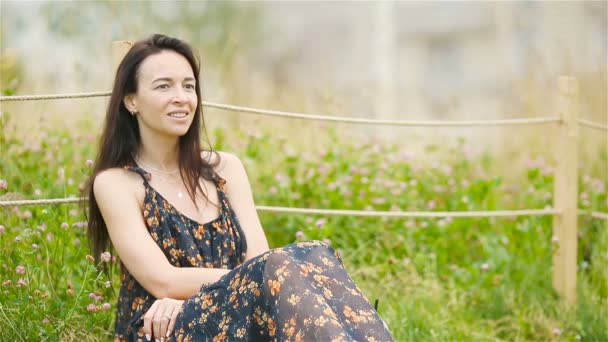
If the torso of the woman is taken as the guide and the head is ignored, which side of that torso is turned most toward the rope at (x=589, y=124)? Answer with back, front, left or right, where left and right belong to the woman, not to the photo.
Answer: left

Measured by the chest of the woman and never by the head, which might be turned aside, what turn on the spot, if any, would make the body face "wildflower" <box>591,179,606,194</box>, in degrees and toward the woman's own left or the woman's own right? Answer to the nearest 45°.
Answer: approximately 90° to the woman's own left

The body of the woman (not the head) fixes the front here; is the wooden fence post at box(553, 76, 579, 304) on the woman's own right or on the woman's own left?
on the woman's own left

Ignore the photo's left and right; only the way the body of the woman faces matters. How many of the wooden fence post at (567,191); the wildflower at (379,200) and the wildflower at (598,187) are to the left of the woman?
3

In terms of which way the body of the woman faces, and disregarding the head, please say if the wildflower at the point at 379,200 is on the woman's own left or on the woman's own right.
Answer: on the woman's own left

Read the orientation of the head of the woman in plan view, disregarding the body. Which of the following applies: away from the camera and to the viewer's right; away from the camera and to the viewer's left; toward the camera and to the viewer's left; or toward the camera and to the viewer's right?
toward the camera and to the viewer's right

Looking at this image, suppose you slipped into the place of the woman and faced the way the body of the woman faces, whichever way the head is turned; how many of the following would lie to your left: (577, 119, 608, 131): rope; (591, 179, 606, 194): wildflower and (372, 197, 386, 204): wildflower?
3

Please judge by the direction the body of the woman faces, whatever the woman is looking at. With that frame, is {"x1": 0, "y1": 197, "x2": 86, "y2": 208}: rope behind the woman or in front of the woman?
behind

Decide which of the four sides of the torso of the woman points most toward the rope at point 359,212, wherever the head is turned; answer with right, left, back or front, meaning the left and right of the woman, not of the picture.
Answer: left

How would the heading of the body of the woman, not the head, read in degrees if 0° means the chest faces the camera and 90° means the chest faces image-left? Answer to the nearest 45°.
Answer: approximately 315°
